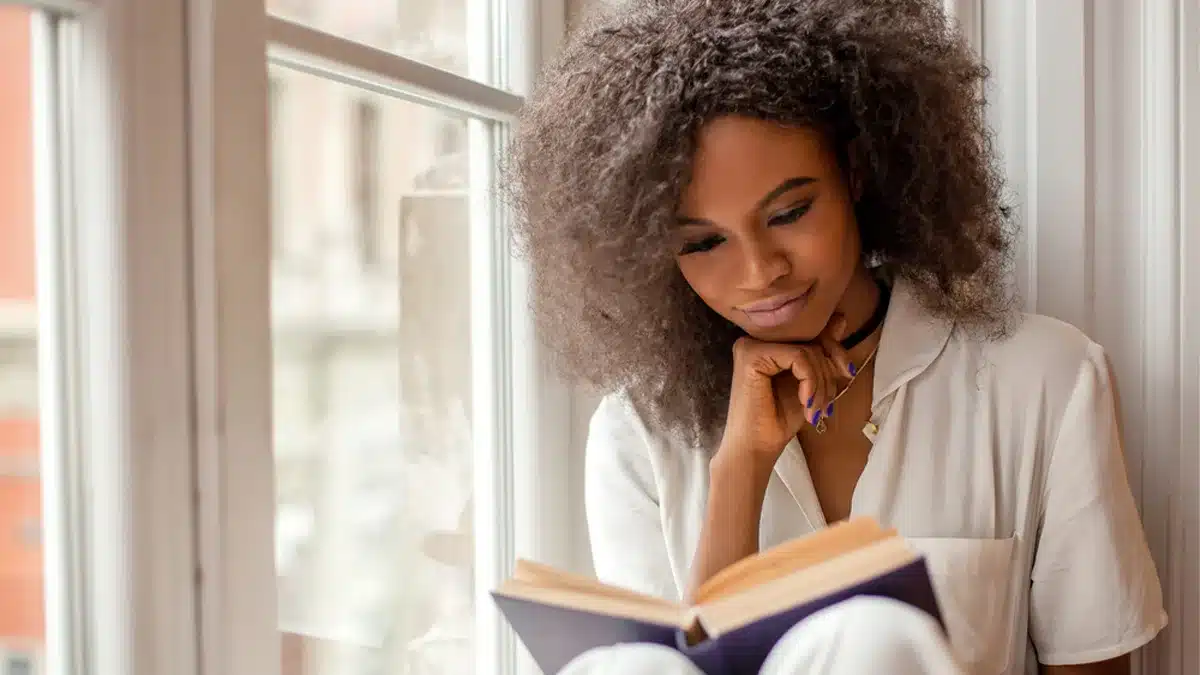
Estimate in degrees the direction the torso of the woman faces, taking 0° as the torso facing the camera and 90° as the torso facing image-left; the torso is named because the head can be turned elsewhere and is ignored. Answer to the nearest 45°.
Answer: approximately 0°

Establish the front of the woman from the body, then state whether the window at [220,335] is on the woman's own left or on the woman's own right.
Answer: on the woman's own right
